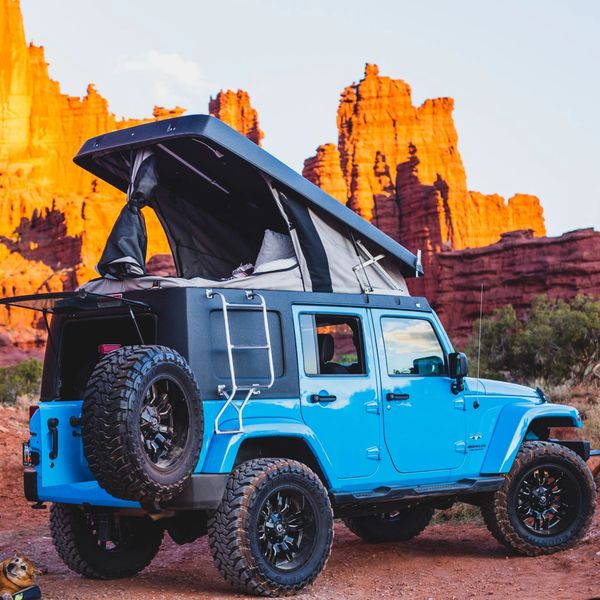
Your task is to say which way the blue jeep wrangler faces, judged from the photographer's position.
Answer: facing away from the viewer and to the right of the viewer

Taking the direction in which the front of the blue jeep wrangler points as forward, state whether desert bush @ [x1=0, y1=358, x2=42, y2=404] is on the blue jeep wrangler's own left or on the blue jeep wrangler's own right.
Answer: on the blue jeep wrangler's own left
